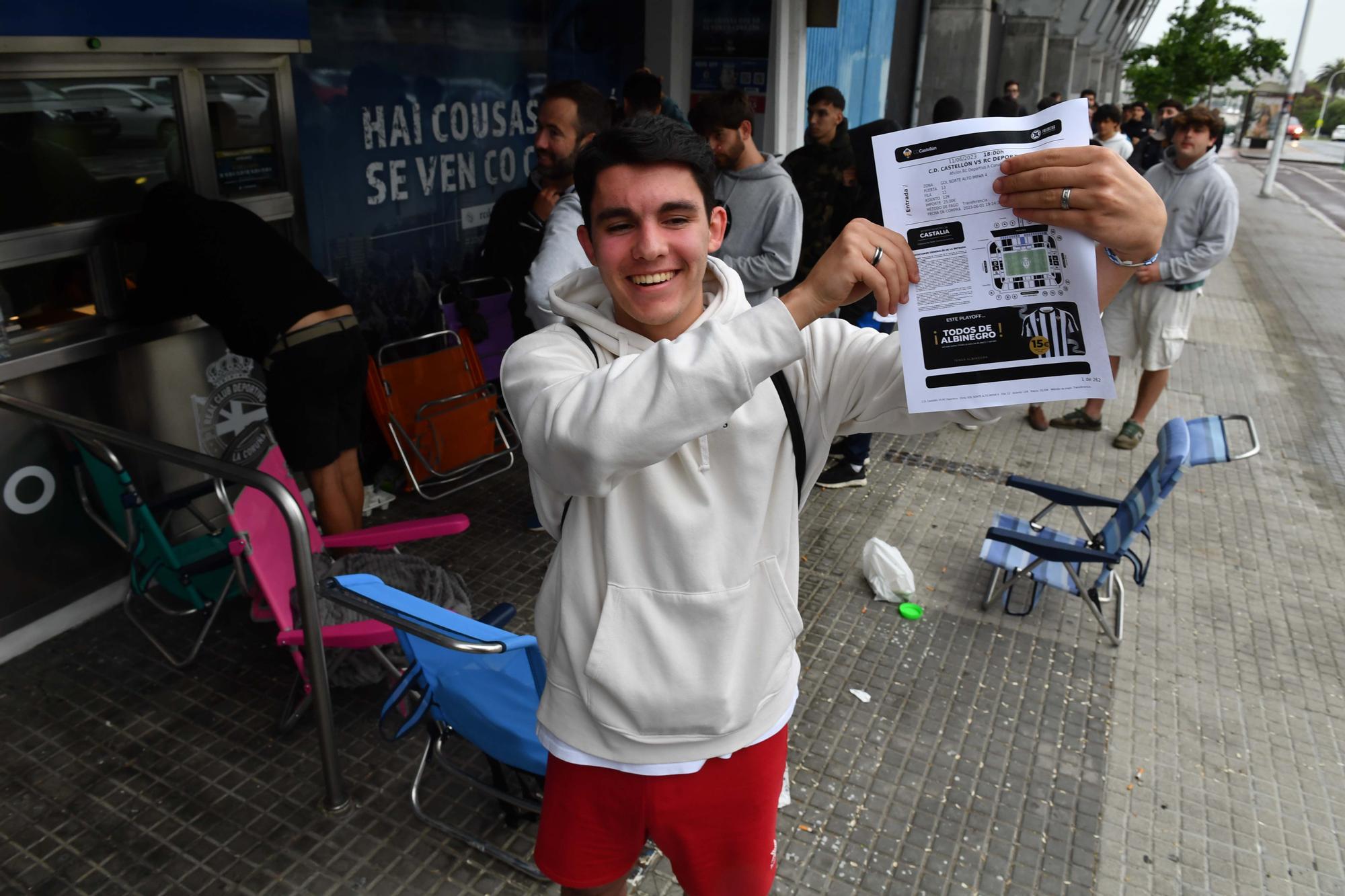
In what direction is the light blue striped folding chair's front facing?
to the viewer's left

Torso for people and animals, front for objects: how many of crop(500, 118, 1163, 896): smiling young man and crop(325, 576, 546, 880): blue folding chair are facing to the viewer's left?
0

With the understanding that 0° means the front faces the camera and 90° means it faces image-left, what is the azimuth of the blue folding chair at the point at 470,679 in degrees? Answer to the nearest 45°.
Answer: approximately 225°

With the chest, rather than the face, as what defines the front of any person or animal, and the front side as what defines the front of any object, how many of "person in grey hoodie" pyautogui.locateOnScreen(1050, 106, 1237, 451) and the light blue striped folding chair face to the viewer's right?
0

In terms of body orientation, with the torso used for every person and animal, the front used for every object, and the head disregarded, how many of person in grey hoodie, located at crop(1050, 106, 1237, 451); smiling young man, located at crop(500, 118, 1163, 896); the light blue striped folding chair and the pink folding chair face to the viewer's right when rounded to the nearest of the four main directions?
1

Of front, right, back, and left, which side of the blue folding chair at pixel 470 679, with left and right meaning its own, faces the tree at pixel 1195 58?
front

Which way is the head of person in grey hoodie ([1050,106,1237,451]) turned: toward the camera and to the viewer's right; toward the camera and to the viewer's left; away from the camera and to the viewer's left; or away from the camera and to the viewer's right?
toward the camera and to the viewer's left

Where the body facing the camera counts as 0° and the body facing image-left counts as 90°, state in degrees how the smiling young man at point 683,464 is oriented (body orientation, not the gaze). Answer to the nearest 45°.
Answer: approximately 0°

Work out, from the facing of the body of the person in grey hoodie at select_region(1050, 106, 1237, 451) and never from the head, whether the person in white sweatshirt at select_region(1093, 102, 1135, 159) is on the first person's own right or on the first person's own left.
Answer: on the first person's own right

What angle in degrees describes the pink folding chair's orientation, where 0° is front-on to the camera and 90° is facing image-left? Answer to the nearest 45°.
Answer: approximately 270°

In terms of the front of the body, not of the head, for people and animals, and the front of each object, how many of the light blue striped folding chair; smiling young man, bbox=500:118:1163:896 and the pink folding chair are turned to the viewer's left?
1

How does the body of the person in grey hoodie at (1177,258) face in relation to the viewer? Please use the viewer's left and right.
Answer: facing the viewer and to the left of the viewer
